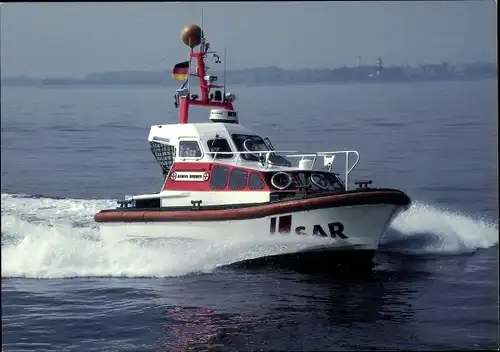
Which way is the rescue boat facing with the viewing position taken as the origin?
facing the viewer and to the right of the viewer
